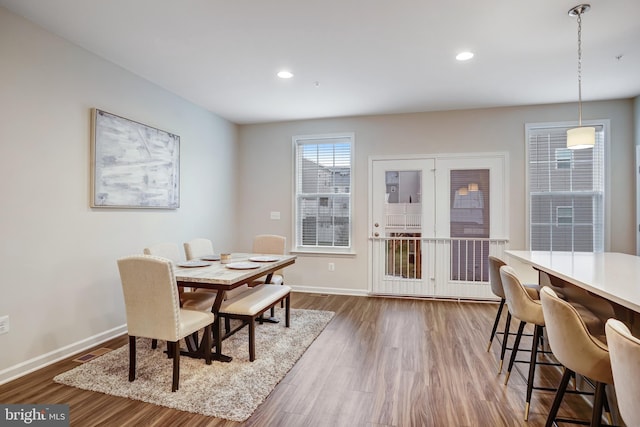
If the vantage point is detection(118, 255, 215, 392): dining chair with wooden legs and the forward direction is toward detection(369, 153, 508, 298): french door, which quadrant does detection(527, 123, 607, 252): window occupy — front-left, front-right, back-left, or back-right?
front-right

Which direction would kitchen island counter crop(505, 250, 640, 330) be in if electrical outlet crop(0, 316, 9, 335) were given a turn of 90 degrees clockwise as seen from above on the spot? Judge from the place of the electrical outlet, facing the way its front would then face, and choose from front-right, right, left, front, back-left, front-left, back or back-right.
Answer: left

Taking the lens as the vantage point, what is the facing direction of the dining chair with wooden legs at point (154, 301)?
facing away from the viewer and to the right of the viewer

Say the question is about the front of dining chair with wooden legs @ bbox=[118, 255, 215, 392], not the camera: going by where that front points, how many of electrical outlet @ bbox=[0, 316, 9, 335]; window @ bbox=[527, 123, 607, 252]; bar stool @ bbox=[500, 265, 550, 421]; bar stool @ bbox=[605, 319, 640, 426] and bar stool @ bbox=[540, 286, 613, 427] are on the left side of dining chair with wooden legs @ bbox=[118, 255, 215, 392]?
1

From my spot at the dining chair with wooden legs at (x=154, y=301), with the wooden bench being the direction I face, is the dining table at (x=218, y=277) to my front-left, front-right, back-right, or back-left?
front-left

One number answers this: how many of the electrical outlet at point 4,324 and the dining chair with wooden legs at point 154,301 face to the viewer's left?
0

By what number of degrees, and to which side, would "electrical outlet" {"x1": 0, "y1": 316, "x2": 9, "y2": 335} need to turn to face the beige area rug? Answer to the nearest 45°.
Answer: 0° — it already faces it

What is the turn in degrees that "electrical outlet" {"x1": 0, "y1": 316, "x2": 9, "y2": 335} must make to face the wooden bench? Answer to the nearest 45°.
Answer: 0° — it already faces it

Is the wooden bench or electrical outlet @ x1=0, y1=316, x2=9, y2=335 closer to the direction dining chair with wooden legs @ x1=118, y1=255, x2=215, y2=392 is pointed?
the wooden bench

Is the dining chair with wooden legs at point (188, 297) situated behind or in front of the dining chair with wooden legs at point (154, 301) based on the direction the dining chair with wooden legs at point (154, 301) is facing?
in front

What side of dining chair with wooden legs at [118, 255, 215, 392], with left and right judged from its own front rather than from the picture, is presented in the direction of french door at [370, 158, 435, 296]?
front

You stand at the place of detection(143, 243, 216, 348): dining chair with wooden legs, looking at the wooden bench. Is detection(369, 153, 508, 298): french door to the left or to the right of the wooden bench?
left

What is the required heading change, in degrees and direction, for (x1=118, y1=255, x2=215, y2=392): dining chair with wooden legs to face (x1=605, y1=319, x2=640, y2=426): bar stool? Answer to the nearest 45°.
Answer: approximately 90° to its right

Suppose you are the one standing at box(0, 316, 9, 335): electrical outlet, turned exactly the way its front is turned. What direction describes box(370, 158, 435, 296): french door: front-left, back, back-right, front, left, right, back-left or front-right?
front-left

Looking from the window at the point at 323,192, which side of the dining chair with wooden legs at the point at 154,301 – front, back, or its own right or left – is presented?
front

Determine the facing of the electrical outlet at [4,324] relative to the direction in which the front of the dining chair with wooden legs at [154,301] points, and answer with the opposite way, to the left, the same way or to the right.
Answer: to the right

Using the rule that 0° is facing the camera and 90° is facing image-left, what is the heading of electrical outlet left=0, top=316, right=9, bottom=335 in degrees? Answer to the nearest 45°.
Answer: approximately 315°

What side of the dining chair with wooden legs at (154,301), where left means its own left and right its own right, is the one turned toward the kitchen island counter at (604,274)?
right

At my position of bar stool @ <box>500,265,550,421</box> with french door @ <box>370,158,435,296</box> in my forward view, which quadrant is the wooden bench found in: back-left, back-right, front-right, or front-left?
front-left

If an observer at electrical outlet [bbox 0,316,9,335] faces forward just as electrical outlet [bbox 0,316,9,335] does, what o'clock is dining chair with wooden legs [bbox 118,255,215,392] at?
The dining chair with wooden legs is roughly at 12 o'clock from the electrical outlet.

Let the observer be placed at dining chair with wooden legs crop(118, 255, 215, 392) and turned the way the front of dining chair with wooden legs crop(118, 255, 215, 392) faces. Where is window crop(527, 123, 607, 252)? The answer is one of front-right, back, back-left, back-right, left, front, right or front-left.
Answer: front-right
